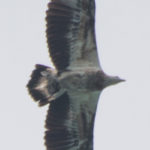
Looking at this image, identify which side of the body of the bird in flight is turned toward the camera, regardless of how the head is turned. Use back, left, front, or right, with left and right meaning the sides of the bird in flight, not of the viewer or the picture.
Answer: right
